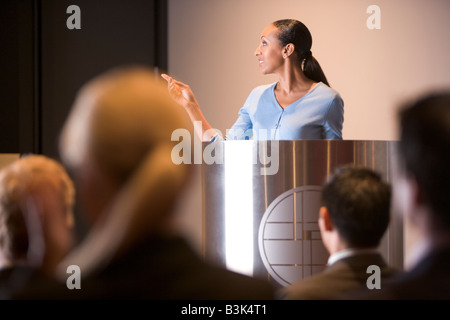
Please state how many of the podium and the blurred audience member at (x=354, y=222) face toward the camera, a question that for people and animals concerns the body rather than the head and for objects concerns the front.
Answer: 1

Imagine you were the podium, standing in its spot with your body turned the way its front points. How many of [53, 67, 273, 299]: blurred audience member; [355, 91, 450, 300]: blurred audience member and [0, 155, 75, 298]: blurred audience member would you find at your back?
0

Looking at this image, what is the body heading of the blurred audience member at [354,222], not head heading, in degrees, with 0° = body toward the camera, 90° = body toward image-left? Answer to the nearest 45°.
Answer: approximately 135°

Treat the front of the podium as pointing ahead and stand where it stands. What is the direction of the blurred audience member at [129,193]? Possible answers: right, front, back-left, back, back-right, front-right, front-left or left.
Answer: front

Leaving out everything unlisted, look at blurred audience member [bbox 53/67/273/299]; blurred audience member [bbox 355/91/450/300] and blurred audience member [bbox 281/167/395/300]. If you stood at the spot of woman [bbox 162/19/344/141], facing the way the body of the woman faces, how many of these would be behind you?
0

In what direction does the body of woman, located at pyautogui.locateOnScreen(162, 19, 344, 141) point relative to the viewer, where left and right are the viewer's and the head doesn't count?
facing the viewer and to the left of the viewer

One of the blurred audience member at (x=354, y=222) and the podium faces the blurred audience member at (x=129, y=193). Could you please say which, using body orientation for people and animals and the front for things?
the podium

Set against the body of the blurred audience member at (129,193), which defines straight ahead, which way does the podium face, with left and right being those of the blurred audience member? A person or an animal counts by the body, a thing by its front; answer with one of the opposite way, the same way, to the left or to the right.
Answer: the opposite way

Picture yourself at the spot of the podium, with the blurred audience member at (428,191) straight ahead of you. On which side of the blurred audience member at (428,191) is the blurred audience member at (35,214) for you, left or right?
right

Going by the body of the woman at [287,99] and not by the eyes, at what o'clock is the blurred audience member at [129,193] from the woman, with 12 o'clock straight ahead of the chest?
The blurred audience member is roughly at 11 o'clock from the woman.

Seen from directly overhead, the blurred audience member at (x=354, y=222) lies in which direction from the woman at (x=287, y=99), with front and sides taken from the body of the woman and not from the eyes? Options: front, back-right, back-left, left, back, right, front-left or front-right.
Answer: front-left

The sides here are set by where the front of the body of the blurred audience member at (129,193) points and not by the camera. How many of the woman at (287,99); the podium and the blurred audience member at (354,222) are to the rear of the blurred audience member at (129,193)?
0

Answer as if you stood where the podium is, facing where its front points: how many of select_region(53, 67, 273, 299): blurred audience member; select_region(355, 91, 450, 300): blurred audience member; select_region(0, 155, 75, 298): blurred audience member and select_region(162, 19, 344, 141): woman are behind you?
1

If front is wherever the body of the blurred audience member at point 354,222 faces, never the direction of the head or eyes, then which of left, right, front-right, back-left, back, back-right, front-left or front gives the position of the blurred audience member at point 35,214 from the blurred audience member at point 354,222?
left

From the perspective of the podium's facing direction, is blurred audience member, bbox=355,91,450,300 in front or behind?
in front

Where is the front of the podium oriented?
toward the camera

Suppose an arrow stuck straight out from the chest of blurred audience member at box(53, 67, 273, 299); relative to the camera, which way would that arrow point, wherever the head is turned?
away from the camera

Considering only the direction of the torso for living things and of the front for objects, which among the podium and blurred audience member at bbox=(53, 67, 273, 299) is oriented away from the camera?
the blurred audience member

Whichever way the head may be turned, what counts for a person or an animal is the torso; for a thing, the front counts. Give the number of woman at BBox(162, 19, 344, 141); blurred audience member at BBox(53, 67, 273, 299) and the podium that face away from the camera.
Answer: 1

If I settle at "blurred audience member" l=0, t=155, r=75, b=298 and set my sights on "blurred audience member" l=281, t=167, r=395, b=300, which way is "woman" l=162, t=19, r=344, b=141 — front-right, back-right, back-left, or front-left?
front-left
